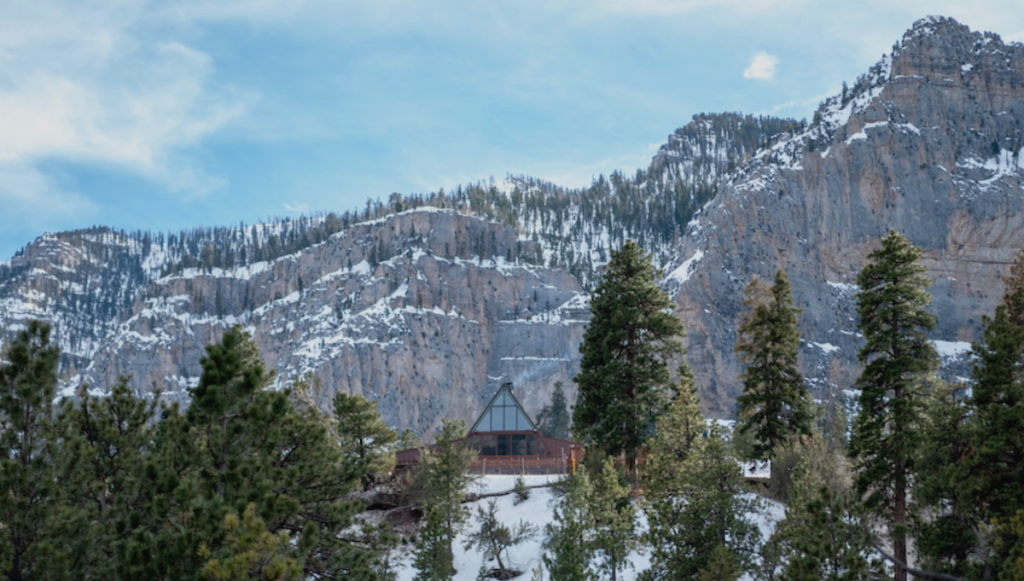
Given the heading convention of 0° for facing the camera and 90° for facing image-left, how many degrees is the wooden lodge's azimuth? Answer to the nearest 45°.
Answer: approximately 0°

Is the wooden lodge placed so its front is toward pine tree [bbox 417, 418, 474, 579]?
yes

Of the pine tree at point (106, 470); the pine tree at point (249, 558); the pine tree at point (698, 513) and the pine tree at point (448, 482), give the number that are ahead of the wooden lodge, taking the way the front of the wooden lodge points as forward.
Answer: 4

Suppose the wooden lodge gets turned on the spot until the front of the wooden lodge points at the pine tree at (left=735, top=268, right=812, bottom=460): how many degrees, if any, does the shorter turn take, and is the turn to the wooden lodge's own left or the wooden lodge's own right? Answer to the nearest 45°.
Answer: approximately 45° to the wooden lodge's own left

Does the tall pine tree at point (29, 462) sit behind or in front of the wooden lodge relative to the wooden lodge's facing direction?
in front

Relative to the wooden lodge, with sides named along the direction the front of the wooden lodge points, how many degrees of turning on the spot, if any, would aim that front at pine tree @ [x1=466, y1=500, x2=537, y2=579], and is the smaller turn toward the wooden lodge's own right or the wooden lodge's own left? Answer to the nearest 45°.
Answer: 0° — it already faces it

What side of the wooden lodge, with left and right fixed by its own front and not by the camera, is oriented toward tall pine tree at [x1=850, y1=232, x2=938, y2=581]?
front

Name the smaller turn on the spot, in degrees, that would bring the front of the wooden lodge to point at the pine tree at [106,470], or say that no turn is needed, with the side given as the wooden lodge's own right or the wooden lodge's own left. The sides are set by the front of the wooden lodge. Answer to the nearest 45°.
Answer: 0° — it already faces it
